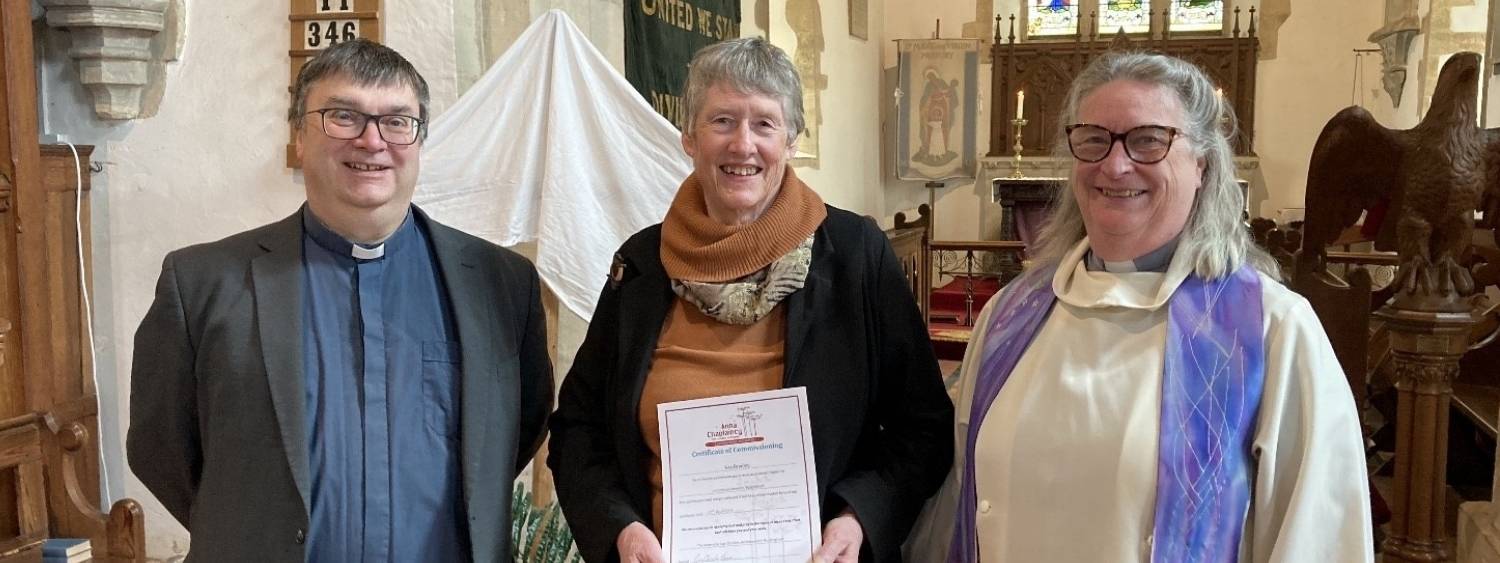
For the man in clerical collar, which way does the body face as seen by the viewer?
toward the camera

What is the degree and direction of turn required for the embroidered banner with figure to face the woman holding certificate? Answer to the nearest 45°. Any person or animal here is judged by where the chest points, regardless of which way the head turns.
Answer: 0° — it already faces them

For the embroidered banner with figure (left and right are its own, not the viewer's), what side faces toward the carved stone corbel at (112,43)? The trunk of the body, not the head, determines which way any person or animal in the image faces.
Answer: front

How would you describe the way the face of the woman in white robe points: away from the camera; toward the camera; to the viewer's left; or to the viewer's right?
toward the camera

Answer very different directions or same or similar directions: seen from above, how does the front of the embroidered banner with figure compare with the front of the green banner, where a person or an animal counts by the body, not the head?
same or similar directions

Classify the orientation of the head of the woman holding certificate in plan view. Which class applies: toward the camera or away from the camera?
toward the camera

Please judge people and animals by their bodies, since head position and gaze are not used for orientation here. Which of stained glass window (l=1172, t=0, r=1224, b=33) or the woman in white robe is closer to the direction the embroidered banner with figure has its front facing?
the woman in white robe

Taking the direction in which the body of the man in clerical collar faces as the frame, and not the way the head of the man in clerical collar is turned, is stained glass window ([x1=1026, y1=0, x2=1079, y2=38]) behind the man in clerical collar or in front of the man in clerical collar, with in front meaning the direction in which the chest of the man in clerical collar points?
behind

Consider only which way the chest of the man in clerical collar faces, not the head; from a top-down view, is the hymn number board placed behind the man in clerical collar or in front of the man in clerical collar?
behind

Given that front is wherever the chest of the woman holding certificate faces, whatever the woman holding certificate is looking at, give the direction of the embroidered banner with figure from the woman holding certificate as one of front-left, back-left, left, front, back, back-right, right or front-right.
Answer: back

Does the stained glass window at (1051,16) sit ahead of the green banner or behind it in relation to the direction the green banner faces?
behind

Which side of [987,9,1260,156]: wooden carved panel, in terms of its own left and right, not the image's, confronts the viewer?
front

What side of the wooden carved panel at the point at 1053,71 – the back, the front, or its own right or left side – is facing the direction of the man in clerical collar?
front

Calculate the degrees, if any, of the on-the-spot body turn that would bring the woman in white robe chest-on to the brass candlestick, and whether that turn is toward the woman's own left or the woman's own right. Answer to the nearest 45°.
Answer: approximately 135° to the woman's own right

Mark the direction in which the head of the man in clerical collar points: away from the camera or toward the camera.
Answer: toward the camera

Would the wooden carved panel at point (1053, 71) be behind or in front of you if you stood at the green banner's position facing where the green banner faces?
behind

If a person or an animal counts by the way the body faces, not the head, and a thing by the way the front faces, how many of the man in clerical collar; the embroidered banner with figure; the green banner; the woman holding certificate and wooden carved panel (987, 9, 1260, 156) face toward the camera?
5
